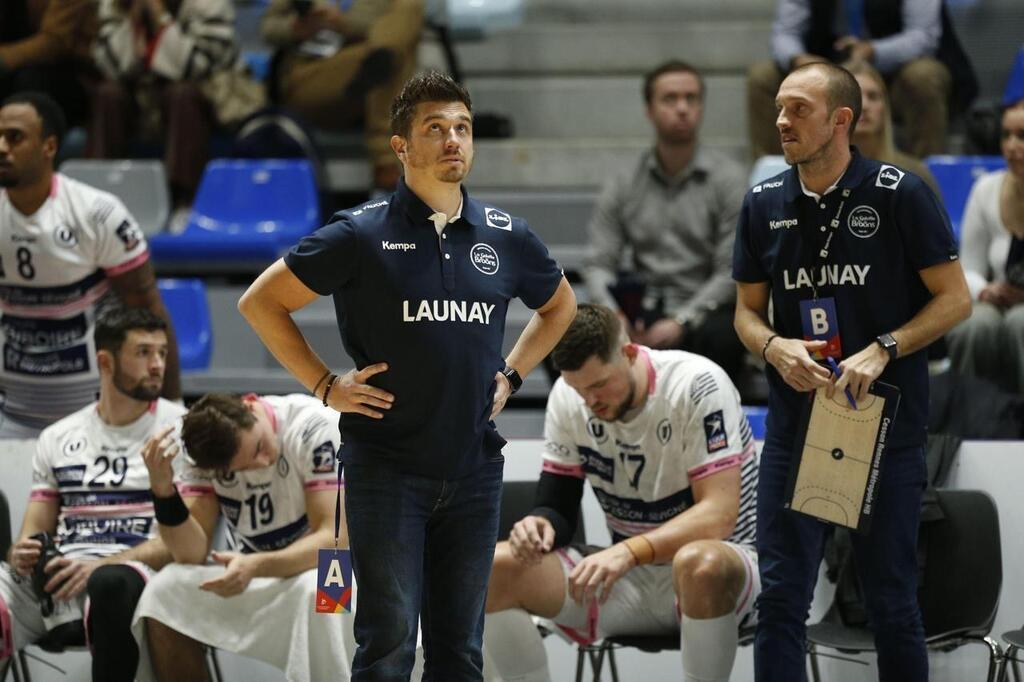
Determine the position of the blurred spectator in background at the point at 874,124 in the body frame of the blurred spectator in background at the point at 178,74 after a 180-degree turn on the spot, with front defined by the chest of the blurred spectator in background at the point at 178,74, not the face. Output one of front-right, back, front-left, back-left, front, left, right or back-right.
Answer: back-right

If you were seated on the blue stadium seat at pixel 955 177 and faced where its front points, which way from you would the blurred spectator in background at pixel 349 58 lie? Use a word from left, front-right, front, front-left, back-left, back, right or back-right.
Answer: right

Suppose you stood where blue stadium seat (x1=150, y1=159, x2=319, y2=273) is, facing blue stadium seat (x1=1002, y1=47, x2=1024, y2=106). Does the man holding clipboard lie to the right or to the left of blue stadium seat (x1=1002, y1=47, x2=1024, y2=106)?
right

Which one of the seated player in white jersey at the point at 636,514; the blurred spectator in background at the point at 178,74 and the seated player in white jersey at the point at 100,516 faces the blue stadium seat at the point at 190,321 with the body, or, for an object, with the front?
the blurred spectator in background

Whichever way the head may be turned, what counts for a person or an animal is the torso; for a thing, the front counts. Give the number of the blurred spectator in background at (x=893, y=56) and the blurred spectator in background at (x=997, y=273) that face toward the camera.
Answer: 2

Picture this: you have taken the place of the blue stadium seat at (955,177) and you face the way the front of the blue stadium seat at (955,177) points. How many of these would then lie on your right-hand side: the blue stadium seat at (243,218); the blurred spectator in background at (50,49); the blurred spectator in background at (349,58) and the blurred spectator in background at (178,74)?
4

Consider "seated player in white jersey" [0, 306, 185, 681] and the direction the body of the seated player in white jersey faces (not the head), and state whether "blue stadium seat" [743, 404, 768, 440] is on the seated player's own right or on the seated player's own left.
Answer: on the seated player's own left

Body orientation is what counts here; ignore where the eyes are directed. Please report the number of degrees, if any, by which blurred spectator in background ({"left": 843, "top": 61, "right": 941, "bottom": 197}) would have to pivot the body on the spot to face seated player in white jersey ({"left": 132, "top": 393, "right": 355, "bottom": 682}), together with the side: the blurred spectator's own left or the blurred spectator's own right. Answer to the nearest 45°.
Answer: approximately 45° to the blurred spectator's own right

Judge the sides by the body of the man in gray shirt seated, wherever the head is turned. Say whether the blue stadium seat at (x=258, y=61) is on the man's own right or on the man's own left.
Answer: on the man's own right

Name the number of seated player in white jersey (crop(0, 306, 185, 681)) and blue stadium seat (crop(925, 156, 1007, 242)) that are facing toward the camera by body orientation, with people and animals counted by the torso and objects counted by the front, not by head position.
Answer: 2

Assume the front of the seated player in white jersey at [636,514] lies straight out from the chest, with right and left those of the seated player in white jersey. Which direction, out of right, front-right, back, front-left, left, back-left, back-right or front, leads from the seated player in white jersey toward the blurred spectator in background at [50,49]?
right
